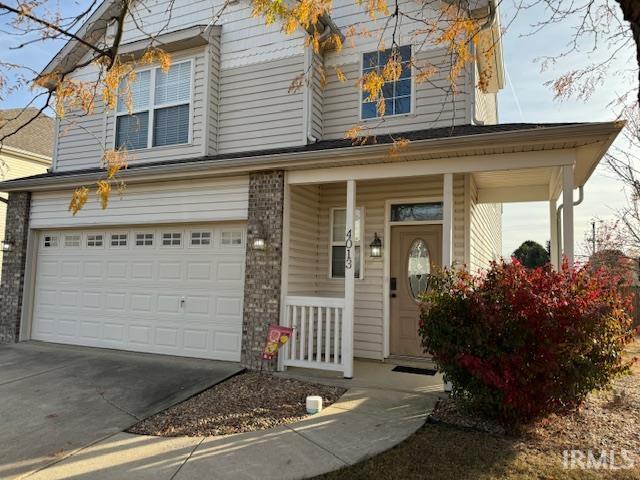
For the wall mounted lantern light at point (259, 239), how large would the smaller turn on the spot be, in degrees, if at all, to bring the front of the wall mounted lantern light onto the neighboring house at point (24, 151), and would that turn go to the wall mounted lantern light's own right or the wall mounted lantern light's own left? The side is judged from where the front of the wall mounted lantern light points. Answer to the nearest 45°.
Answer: approximately 90° to the wall mounted lantern light's own right

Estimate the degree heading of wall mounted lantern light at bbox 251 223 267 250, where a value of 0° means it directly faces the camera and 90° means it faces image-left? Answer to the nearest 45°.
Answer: approximately 45°

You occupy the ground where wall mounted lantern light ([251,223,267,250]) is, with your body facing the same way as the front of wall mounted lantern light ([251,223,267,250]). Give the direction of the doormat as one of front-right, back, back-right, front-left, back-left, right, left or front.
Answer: back-left

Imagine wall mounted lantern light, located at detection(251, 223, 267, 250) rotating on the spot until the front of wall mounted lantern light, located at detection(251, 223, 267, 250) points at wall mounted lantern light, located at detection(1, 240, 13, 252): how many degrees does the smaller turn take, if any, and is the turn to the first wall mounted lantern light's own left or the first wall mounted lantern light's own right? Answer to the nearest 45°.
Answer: approximately 90° to the first wall mounted lantern light's own right
